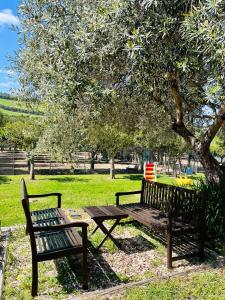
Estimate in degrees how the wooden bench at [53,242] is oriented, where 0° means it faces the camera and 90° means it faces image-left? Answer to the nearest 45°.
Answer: approximately 270°

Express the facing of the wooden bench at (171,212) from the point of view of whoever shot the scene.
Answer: facing the viewer and to the left of the viewer

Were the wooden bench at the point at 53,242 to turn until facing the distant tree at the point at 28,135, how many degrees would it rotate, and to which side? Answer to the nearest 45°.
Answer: approximately 90° to its left

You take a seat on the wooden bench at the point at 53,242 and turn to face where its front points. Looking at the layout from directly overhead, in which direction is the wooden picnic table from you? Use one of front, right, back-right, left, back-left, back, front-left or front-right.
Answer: front-left

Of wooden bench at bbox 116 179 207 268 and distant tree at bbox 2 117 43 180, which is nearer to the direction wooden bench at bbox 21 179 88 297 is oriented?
the wooden bench

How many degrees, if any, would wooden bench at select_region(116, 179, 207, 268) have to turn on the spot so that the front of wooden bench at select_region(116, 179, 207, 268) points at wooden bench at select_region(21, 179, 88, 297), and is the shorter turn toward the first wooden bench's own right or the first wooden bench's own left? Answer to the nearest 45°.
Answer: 0° — it already faces it

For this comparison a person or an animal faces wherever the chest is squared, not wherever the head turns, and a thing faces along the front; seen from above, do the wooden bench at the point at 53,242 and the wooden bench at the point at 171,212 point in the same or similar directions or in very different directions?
very different directions

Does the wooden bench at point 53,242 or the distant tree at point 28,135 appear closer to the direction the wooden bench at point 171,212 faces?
the wooden bench

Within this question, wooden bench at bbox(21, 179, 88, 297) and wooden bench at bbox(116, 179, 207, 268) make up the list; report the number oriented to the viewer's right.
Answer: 1

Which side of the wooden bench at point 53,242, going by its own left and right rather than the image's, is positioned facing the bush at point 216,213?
front

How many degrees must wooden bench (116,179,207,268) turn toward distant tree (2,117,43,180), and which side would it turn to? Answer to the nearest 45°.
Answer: approximately 90° to its right
